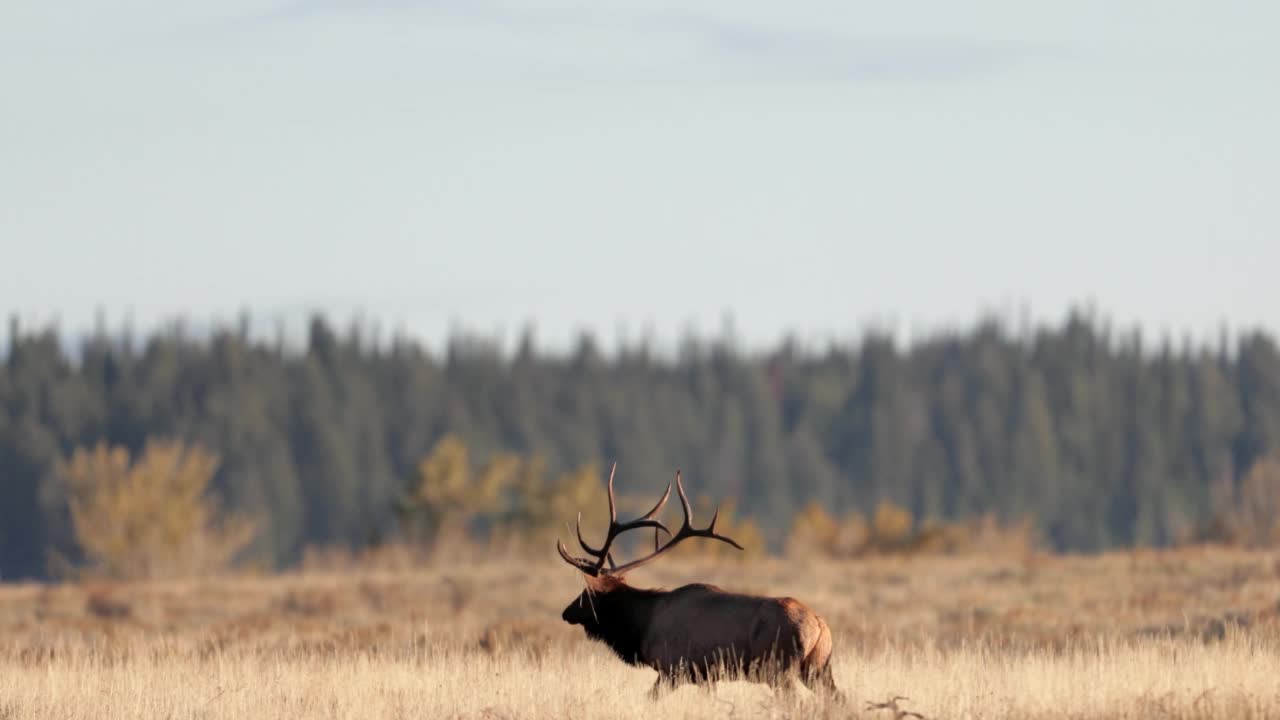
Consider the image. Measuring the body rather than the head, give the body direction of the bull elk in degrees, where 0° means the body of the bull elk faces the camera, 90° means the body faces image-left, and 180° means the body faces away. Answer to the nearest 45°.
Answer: approximately 90°
